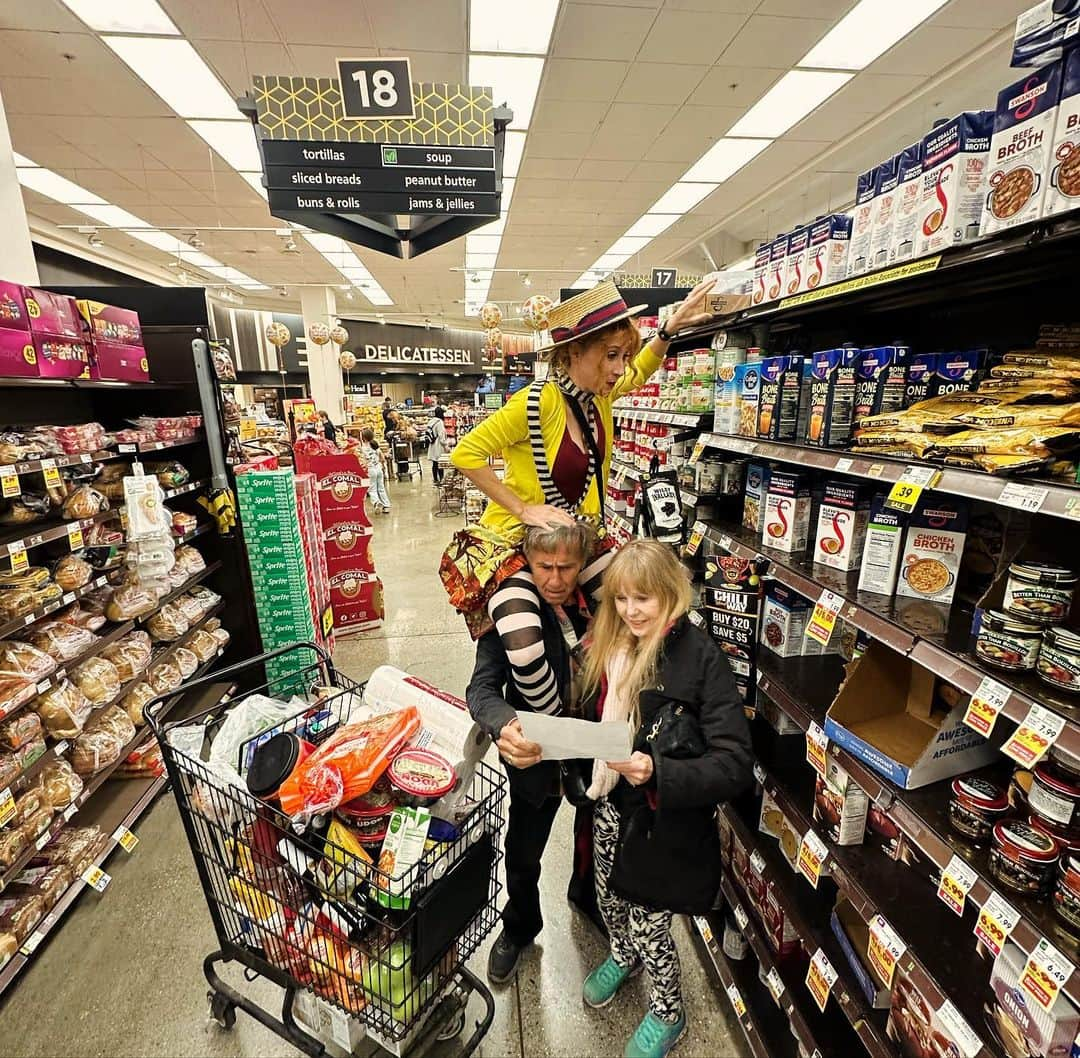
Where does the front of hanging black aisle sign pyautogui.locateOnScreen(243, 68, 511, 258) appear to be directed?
toward the camera

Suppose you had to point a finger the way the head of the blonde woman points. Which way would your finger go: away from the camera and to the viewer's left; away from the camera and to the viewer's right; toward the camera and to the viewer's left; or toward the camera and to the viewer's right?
toward the camera and to the viewer's left

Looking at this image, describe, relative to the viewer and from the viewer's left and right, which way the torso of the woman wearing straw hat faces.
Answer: facing the viewer and to the right of the viewer

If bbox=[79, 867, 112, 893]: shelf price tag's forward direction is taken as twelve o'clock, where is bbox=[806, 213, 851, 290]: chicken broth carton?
The chicken broth carton is roughly at 12 o'clock from the shelf price tag.

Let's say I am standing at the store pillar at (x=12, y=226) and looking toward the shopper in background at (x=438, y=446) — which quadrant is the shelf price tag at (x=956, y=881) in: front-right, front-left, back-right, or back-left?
back-right

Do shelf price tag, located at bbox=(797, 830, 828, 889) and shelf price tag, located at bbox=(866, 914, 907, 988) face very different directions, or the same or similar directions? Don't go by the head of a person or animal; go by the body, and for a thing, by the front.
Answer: same or similar directions

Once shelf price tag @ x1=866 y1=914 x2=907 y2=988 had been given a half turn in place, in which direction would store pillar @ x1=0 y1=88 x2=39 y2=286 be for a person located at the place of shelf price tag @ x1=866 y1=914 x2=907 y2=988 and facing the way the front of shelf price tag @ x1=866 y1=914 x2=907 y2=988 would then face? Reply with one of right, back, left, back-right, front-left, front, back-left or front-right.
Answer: back-left

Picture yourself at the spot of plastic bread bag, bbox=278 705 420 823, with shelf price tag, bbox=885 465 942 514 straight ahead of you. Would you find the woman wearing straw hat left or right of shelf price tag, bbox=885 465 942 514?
left

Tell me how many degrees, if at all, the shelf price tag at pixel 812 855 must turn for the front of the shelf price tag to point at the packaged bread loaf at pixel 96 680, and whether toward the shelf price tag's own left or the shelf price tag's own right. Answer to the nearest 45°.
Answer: approximately 45° to the shelf price tag's own right

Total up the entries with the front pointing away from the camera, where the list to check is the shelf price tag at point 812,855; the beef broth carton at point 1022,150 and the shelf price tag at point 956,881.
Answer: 0

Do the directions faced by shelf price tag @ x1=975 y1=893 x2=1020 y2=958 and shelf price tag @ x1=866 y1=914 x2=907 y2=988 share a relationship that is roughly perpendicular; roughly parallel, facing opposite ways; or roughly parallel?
roughly parallel

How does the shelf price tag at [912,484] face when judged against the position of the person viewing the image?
facing the viewer and to the left of the viewer
